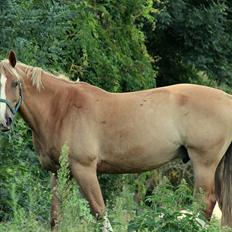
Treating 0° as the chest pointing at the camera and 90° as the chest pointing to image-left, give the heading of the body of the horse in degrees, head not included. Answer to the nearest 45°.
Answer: approximately 90°
